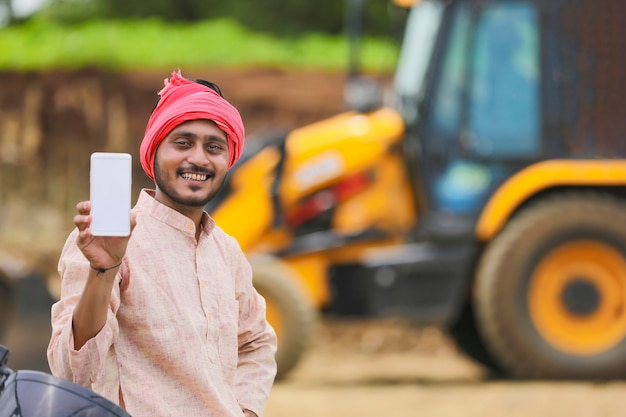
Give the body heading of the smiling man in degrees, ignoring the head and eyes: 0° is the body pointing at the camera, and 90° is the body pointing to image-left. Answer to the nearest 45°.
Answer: approximately 315°

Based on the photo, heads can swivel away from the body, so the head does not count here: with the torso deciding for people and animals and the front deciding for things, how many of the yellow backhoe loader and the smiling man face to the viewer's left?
1

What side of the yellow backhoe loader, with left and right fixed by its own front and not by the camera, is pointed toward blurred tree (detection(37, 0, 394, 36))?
right

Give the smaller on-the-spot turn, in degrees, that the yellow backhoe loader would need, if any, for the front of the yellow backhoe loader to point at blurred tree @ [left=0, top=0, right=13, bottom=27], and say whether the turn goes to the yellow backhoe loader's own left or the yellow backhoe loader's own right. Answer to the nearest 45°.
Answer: approximately 45° to the yellow backhoe loader's own right

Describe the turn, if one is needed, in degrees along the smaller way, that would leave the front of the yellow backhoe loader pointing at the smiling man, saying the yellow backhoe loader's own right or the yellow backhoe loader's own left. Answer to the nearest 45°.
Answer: approximately 90° to the yellow backhoe loader's own left

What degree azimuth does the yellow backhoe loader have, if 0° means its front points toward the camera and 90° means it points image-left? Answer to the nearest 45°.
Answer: approximately 90°
